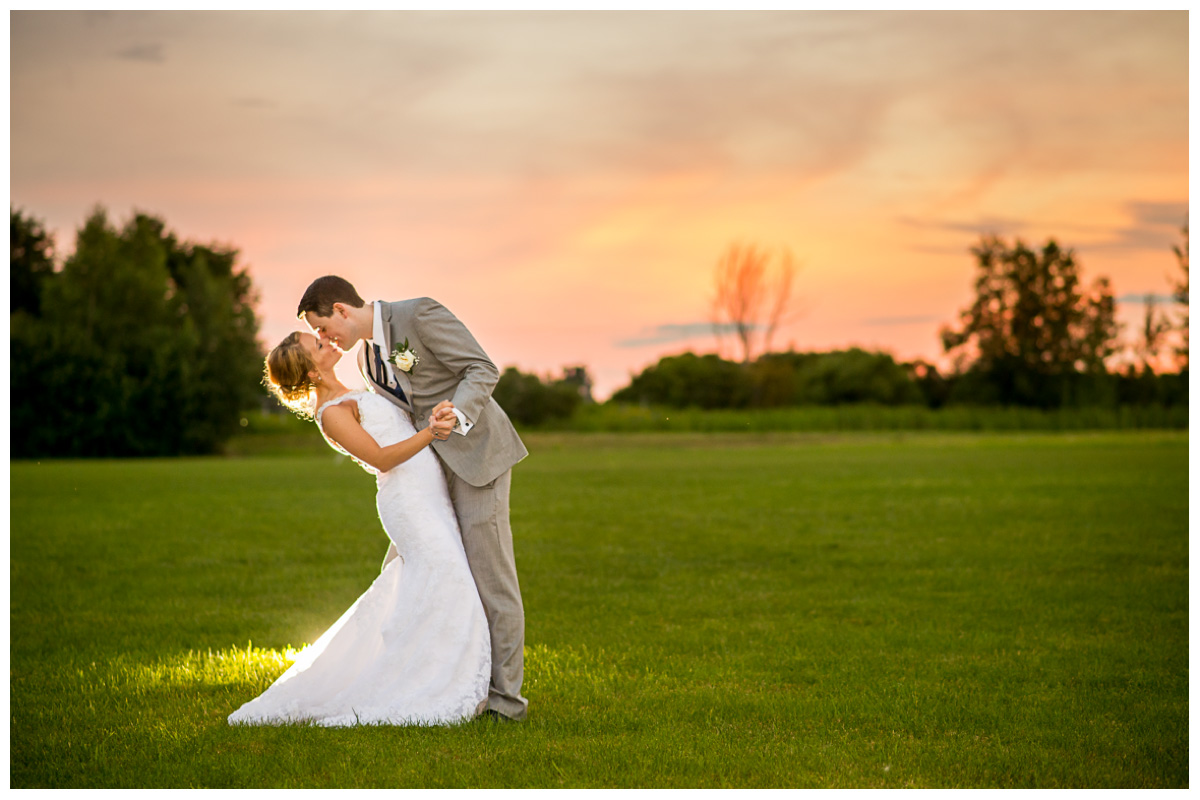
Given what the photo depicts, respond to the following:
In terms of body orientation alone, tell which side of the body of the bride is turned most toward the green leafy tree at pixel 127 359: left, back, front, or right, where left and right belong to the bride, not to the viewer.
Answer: left

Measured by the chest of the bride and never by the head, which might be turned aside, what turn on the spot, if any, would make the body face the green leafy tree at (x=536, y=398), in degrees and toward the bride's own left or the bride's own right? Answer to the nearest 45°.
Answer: approximately 90° to the bride's own left

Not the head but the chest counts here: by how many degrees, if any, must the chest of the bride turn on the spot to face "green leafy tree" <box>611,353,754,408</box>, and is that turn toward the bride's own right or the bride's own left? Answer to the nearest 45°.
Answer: approximately 90° to the bride's own left

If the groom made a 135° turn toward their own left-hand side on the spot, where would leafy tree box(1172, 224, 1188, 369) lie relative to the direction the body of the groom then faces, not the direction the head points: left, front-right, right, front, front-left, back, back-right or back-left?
left

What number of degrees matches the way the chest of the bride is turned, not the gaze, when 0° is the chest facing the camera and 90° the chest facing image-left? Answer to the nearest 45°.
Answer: approximately 270°

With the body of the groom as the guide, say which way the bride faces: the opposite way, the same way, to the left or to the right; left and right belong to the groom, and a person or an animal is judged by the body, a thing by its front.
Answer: the opposite way

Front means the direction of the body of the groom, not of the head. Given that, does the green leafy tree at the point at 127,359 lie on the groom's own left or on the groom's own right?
on the groom's own right

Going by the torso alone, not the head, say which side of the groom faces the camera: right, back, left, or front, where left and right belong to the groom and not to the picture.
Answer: left
